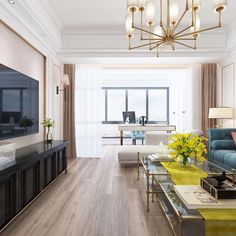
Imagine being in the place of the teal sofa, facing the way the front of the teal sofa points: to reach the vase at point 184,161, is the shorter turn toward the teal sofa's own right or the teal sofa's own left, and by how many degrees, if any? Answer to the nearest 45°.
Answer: approximately 45° to the teal sofa's own left

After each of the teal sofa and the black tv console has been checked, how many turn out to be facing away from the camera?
0

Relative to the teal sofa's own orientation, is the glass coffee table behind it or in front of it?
in front

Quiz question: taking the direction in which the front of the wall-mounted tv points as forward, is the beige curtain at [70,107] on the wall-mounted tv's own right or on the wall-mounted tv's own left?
on the wall-mounted tv's own left

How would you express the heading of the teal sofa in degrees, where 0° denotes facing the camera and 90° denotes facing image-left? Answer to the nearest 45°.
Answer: approximately 45°

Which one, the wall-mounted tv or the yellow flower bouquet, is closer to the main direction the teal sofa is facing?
the wall-mounted tv

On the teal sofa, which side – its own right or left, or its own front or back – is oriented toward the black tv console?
front
